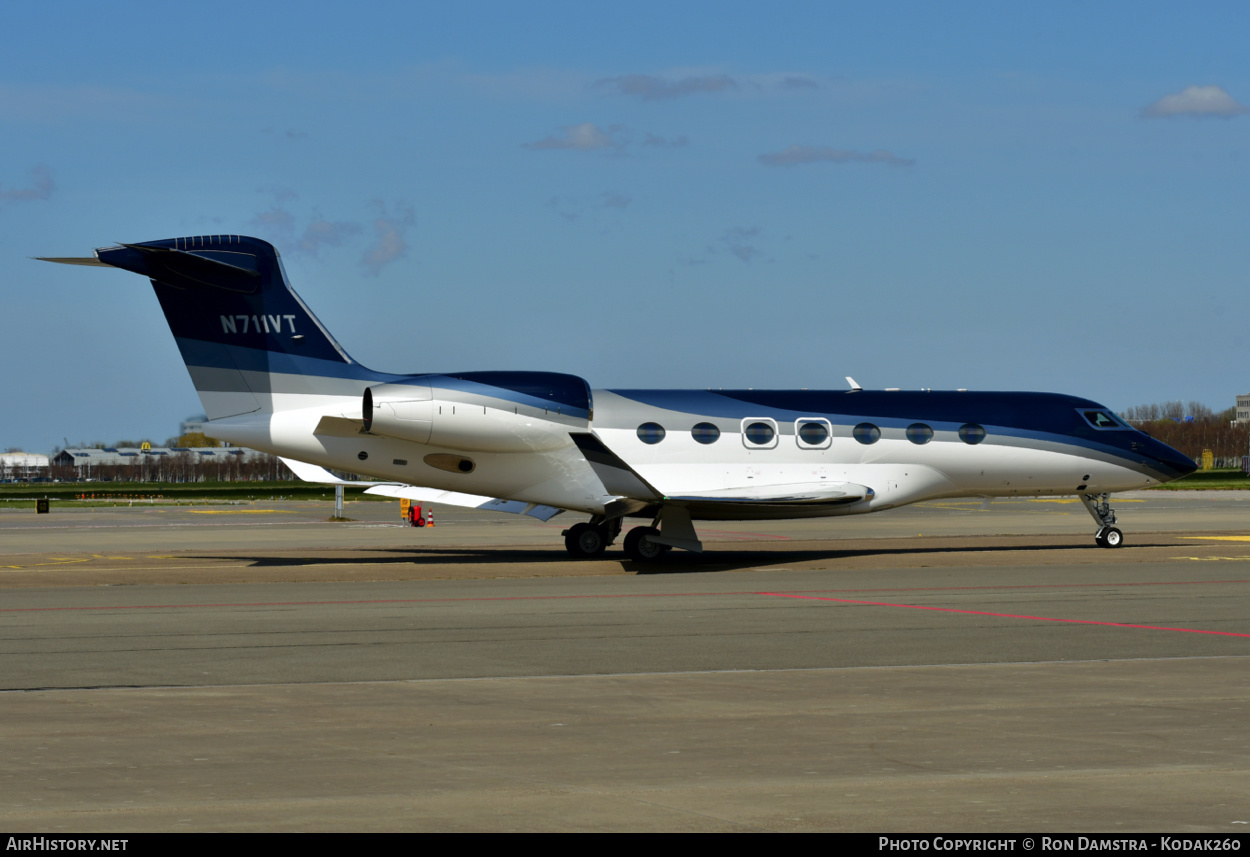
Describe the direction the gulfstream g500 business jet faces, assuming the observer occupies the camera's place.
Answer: facing to the right of the viewer
